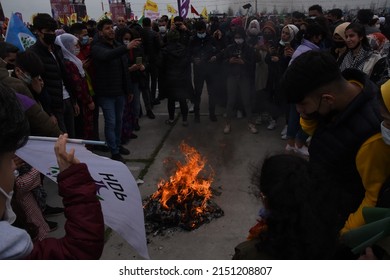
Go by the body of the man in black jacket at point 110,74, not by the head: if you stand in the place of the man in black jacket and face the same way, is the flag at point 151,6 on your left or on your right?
on your left

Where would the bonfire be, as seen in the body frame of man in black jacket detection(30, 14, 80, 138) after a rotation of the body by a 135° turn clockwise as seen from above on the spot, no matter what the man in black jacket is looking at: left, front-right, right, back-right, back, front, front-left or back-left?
back-left

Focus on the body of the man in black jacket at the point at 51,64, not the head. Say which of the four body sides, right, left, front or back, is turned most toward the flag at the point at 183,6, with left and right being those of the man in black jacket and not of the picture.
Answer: left

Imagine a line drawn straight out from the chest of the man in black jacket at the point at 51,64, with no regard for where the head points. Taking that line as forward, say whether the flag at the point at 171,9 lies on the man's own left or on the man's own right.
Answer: on the man's own left

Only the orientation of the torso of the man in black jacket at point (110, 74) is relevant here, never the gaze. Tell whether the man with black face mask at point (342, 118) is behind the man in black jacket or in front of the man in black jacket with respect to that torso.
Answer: in front

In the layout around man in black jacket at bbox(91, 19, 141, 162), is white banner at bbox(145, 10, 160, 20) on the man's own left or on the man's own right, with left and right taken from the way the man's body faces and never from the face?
on the man's own left

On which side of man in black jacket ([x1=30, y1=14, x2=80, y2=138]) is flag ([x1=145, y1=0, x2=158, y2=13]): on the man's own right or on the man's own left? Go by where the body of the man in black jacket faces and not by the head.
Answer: on the man's own left

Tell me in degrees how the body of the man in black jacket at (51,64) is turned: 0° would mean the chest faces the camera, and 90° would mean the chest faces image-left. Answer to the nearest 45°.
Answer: approximately 315°

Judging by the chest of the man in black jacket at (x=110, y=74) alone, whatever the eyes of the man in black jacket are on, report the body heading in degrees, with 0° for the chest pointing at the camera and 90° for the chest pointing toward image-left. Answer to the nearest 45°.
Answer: approximately 315°

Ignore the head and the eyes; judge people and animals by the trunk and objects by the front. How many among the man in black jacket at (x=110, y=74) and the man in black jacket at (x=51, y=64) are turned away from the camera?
0

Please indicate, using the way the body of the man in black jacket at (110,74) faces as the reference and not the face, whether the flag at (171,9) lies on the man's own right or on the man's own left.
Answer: on the man's own left

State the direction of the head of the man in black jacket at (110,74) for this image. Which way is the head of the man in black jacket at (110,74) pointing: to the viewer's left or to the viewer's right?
to the viewer's right
